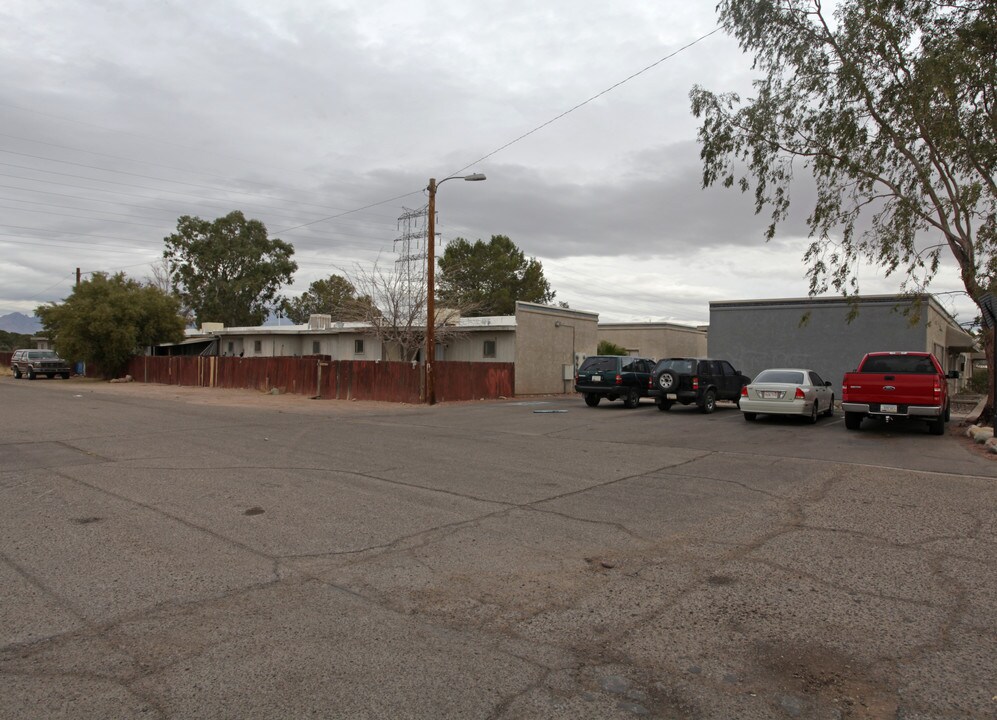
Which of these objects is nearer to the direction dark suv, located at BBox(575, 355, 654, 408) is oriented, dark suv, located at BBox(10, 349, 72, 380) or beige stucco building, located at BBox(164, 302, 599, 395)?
the beige stucco building

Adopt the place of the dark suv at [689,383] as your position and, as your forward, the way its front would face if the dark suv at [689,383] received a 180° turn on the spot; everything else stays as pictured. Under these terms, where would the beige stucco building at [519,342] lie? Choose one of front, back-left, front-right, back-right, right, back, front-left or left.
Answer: right

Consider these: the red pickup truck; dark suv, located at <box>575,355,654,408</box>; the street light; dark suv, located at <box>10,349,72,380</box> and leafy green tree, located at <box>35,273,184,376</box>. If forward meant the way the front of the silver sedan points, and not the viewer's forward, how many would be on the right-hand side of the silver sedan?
1

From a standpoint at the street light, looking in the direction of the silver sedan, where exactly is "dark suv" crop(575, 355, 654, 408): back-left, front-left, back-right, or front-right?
front-left

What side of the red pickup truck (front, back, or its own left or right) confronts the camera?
back

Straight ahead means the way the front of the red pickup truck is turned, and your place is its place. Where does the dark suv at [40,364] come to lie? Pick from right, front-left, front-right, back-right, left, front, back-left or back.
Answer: left

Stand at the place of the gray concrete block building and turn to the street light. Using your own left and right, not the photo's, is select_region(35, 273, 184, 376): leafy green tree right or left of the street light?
right

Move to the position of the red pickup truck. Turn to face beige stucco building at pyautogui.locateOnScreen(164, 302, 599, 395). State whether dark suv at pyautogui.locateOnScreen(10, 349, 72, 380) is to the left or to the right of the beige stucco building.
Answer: left

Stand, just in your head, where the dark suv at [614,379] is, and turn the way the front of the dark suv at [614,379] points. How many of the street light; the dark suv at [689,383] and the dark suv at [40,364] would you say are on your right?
1

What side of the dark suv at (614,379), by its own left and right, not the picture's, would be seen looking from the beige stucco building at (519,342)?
left

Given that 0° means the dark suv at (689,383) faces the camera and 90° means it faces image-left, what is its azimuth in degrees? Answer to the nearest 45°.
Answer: approximately 225°

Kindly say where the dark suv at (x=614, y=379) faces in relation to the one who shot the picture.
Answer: facing away from the viewer and to the right of the viewer

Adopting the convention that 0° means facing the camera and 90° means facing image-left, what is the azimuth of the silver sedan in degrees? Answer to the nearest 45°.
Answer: approximately 225°
